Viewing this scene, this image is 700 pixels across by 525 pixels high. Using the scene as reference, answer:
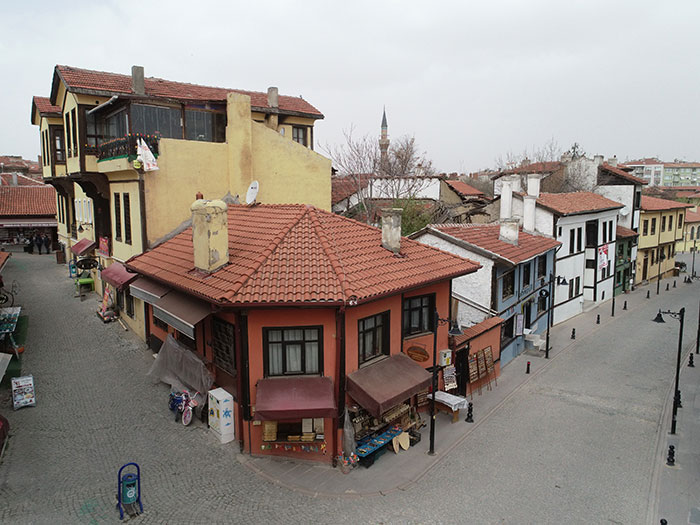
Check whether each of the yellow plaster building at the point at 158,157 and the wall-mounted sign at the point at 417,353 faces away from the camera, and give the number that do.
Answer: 0

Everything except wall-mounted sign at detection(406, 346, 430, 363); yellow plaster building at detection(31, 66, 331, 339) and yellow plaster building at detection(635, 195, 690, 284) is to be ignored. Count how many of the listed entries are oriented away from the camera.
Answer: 0

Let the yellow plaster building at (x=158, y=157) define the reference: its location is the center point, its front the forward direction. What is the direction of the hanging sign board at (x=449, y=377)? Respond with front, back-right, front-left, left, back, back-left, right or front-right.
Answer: left

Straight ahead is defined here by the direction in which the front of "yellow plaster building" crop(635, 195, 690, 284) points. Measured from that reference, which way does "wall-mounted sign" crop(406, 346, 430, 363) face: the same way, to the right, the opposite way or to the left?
the same way

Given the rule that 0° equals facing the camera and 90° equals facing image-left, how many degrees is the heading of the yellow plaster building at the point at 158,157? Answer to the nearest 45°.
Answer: approximately 45°

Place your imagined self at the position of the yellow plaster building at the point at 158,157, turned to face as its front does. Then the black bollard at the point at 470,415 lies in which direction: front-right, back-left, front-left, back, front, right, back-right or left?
left

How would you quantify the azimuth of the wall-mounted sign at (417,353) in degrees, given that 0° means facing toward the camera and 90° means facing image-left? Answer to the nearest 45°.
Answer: approximately 315°

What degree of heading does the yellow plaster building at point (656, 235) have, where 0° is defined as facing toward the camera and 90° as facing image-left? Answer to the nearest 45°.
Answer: approximately 315°

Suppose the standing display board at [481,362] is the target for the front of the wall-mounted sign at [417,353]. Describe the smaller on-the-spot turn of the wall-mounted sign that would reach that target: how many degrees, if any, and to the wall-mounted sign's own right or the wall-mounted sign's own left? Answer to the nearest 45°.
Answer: approximately 90° to the wall-mounted sign's own left

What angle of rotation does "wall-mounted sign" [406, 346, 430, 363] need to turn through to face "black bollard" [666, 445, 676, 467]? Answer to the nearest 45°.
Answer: approximately 45° to its left

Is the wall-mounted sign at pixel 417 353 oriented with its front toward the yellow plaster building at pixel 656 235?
no

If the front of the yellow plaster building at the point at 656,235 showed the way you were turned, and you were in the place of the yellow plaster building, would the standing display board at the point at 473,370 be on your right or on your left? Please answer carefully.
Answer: on your right

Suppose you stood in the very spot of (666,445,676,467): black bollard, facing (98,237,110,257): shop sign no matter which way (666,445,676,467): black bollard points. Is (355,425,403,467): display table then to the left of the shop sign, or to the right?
left

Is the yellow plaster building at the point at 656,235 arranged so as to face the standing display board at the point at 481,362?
no

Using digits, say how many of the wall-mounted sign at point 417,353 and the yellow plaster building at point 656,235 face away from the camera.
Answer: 0

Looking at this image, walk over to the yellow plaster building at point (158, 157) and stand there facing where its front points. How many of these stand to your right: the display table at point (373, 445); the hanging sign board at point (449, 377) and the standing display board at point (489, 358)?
0

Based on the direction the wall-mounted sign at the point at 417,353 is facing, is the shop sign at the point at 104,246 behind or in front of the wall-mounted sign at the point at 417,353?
behind

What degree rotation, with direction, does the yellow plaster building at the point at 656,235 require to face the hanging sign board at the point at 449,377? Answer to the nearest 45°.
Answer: approximately 45° to its right

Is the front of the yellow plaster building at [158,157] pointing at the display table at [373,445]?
no

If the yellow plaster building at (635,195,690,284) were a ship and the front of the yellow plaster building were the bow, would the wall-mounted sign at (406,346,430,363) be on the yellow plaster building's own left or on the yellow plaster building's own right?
on the yellow plaster building's own right

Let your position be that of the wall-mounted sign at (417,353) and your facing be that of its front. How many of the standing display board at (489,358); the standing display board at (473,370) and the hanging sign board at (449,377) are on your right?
0
